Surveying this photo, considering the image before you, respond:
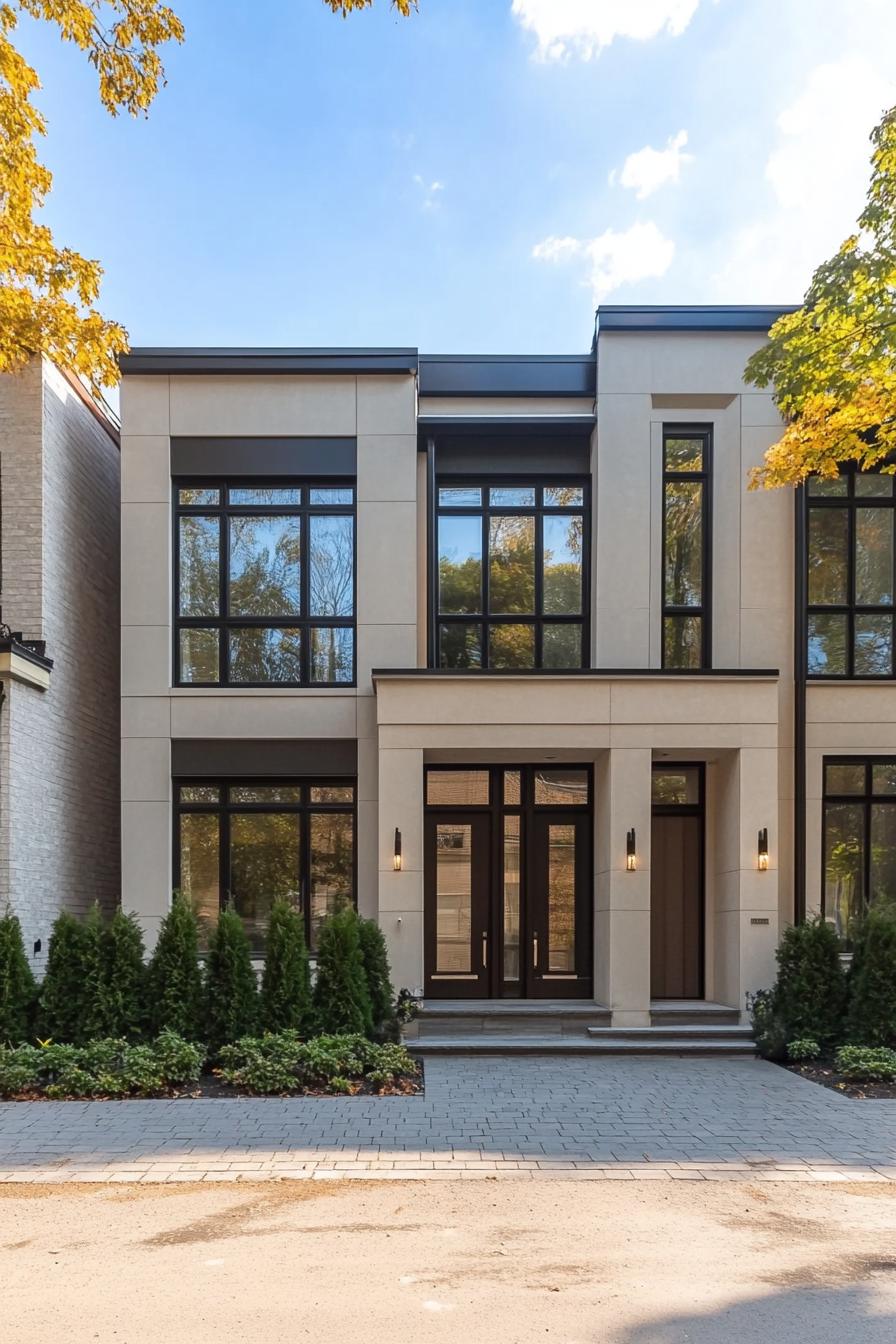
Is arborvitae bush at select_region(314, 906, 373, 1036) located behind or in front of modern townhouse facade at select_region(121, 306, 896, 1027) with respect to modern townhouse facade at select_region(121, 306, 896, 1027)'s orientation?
in front

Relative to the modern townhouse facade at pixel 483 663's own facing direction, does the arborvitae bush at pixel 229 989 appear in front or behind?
in front

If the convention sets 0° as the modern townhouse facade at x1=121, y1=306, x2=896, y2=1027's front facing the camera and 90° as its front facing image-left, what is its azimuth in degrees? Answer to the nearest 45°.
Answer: approximately 0°
